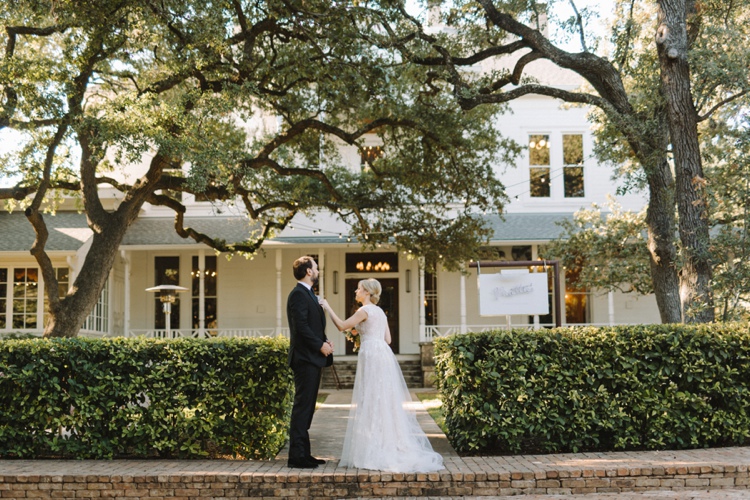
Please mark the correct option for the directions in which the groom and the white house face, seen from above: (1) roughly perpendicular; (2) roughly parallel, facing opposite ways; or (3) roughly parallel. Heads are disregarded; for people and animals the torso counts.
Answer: roughly perpendicular

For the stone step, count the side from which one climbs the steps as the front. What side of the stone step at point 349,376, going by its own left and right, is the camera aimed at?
front

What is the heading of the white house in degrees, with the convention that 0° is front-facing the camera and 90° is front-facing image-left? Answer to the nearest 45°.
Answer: approximately 0°

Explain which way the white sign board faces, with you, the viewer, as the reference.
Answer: facing the viewer

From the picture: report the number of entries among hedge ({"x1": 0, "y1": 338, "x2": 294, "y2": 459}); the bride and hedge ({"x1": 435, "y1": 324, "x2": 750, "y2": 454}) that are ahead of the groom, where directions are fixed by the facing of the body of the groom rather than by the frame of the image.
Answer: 2

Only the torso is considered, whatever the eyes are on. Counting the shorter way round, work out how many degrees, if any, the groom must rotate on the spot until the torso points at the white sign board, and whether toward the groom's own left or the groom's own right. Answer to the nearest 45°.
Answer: approximately 45° to the groom's own left

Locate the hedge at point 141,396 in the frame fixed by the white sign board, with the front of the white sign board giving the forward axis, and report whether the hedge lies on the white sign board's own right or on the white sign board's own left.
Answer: on the white sign board's own right

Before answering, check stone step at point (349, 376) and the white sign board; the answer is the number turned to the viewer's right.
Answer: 0

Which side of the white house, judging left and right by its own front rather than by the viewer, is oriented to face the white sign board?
front

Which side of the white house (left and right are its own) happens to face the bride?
front

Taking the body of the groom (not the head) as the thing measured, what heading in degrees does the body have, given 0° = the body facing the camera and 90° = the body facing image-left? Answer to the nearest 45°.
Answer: approximately 270°

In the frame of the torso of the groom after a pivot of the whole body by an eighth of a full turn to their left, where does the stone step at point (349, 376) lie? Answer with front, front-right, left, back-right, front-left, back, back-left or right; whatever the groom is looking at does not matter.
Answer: front-left
